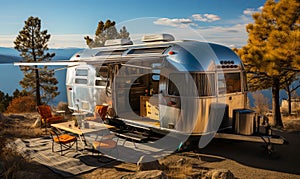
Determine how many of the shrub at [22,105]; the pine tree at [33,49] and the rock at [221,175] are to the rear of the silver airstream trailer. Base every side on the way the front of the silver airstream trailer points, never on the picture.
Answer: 2

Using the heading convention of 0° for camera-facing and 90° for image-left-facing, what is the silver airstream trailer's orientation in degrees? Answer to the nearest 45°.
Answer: approximately 315°

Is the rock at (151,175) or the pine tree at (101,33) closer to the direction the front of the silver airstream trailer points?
the rock

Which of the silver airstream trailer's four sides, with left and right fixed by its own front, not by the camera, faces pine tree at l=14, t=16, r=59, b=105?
back

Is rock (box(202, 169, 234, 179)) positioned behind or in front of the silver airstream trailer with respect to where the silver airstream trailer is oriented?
in front

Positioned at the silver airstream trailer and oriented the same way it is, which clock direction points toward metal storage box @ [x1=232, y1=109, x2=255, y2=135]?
The metal storage box is roughly at 11 o'clock from the silver airstream trailer.

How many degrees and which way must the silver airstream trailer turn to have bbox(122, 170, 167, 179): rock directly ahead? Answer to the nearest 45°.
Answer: approximately 45° to its right

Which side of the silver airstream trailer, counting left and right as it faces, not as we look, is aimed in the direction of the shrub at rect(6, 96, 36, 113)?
back

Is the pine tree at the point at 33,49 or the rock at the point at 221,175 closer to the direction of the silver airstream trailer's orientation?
the rock

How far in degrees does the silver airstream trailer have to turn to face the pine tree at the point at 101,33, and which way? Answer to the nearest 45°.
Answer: approximately 135° to its left

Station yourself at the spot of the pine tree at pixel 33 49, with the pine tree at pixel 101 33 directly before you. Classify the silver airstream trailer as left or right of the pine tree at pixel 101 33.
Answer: right

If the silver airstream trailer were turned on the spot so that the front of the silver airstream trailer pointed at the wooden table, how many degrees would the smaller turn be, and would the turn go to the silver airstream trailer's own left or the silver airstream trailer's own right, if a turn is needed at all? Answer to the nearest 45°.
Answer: approximately 135° to the silver airstream trailer's own right

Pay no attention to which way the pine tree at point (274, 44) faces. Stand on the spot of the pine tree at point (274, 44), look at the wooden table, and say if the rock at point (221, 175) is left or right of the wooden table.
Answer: left

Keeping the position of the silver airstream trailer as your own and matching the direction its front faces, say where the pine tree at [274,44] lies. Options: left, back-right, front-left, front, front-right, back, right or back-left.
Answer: left

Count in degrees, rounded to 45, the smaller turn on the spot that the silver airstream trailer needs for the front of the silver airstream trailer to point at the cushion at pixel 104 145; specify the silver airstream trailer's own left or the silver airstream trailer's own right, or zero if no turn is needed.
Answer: approximately 135° to the silver airstream trailer's own right

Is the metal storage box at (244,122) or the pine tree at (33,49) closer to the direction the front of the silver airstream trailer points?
the metal storage box
